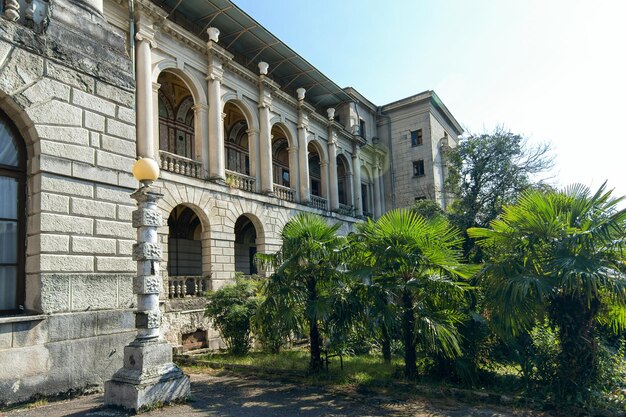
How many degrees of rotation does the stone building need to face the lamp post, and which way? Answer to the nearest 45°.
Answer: approximately 45° to its right

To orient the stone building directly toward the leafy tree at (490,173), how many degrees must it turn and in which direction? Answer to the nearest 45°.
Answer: approximately 45° to its left

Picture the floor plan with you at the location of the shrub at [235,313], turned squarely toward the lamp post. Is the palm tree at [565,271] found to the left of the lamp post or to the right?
left

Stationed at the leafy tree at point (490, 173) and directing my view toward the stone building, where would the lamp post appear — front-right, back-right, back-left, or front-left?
front-left

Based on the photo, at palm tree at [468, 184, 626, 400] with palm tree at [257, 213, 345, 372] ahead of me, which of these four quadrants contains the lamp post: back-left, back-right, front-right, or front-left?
front-left

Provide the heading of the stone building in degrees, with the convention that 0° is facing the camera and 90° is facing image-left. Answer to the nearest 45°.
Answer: approximately 315°
